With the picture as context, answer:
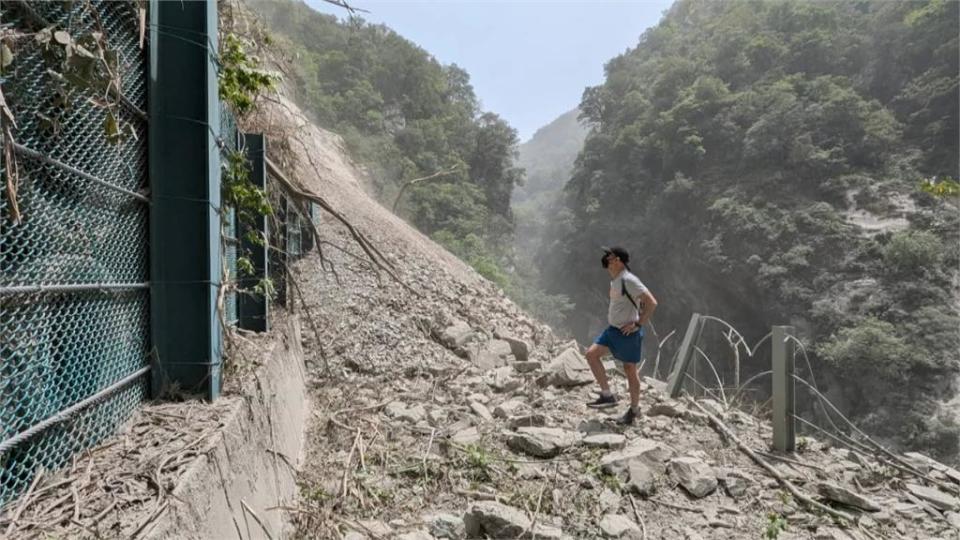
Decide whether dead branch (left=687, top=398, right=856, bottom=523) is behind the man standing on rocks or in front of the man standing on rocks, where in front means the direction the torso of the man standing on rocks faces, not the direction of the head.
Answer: behind

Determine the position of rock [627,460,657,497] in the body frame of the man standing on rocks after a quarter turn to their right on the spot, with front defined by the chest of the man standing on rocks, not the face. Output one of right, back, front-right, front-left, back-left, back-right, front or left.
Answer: back

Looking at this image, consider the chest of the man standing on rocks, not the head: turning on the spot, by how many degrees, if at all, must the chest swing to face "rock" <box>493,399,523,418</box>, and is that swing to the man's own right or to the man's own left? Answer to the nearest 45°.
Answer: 0° — they already face it

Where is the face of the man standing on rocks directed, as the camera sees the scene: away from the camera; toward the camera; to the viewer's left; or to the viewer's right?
to the viewer's left

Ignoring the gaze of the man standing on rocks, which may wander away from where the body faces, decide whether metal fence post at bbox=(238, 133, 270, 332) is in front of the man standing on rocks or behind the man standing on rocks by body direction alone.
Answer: in front

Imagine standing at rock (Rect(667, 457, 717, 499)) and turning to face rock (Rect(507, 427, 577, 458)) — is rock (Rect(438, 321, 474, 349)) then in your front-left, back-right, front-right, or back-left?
front-right

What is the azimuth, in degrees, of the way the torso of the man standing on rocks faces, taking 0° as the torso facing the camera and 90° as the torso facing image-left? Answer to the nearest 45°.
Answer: approximately 90°

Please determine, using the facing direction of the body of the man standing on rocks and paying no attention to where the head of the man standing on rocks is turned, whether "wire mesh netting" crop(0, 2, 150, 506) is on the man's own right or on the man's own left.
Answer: on the man's own left

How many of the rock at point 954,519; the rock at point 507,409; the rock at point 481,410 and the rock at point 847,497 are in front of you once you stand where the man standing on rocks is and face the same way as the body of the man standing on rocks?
2
